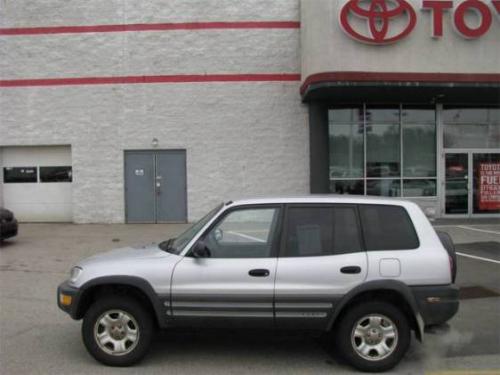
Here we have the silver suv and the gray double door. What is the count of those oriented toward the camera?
1

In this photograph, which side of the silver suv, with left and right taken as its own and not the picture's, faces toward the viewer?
left

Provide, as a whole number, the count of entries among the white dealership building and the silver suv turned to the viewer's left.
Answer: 1

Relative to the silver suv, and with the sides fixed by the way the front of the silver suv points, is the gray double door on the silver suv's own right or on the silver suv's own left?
on the silver suv's own right

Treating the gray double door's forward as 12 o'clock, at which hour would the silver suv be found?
The silver suv is roughly at 12 o'clock from the gray double door.

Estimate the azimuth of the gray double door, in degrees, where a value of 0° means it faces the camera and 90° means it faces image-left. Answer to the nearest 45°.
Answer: approximately 0°

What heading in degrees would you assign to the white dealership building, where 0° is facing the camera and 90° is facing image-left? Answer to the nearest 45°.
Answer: approximately 0°

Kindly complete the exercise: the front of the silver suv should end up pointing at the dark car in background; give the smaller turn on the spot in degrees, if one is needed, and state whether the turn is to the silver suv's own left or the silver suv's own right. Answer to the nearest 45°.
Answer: approximately 45° to the silver suv's own right

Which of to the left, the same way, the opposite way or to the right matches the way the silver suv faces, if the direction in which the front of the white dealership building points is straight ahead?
to the right
